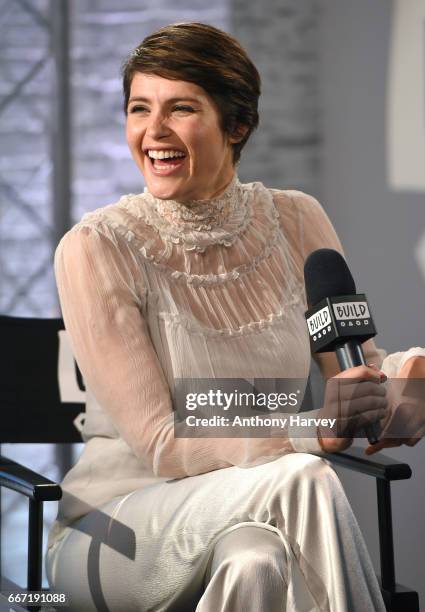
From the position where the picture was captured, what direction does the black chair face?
facing the viewer and to the right of the viewer
